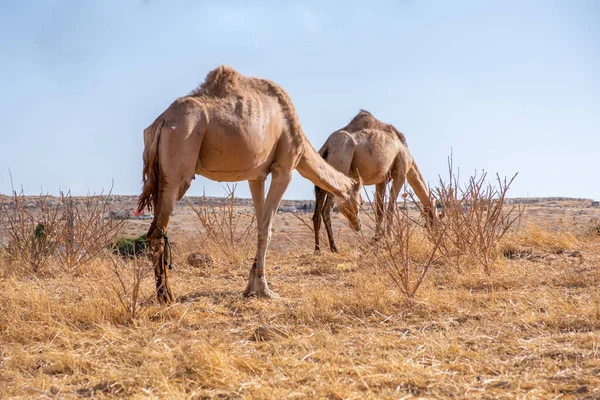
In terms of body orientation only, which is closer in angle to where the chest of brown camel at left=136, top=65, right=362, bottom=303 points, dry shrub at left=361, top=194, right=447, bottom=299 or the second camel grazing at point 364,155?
the dry shrub

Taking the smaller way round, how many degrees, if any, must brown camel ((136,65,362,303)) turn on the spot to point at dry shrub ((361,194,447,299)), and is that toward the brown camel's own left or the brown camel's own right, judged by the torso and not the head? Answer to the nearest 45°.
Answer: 0° — it already faces it

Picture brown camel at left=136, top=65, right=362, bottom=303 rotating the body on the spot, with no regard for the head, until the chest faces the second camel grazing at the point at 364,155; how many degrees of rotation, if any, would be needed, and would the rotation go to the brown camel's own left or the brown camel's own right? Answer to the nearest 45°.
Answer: approximately 45° to the brown camel's own left

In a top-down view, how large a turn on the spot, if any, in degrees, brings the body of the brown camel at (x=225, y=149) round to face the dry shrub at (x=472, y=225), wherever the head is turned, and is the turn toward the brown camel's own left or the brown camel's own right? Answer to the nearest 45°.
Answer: approximately 45° to the brown camel's own left

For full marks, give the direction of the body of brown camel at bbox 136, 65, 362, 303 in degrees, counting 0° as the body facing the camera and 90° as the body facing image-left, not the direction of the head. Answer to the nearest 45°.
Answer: approximately 270°

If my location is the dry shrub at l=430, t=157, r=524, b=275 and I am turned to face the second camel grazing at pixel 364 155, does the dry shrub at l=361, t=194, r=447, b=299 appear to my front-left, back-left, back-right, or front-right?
back-left

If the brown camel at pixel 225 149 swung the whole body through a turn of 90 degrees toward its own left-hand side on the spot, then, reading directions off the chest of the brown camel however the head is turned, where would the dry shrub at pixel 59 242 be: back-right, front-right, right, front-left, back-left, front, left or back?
front-left
